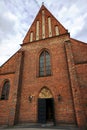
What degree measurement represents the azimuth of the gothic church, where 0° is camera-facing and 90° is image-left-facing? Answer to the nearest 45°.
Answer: approximately 0°
